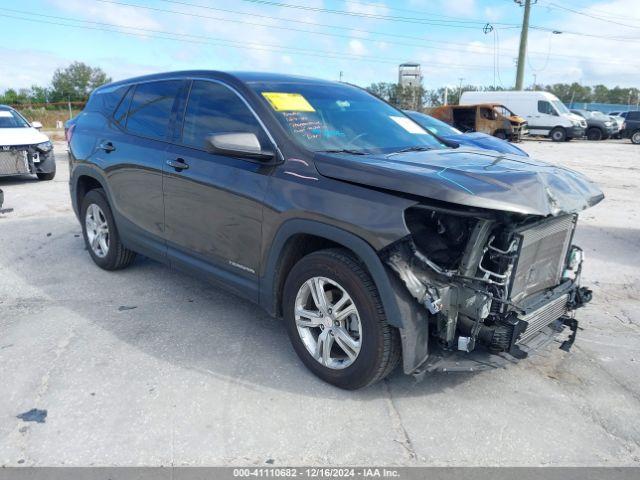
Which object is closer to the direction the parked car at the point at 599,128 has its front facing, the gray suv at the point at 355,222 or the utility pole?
the gray suv

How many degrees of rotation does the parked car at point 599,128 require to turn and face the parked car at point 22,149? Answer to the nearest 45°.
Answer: approximately 45° to its right

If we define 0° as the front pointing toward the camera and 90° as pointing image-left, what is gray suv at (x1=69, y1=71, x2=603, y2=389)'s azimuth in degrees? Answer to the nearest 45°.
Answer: approximately 315°

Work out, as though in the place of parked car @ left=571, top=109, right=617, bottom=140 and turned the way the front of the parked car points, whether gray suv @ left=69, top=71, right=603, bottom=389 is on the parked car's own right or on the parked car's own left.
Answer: on the parked car's own right

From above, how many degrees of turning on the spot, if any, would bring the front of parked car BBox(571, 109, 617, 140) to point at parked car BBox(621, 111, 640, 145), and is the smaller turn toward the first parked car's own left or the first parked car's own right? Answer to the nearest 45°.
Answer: approximately 45° to the first parked car's own left

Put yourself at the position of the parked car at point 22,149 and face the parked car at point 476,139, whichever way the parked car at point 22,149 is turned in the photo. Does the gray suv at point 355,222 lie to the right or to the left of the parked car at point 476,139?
right

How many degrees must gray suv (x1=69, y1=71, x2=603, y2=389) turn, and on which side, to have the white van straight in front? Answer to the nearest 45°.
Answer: approximately 135° to its left

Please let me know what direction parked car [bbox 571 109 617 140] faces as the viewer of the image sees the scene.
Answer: facing the viewer and to the right of the viewer

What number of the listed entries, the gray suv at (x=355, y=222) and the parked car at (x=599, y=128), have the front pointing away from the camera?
0

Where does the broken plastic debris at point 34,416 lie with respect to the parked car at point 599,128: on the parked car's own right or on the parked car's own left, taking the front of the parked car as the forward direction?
on the parked car's own right

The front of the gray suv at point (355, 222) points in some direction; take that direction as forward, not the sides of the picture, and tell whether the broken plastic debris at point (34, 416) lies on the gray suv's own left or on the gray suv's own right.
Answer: on the gray suv's own right

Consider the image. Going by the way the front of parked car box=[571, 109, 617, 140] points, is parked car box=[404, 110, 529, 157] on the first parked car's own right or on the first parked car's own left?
on the first parked car's own right
